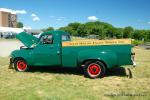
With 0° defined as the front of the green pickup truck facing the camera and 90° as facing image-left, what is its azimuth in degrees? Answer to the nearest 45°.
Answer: approximately 90°
